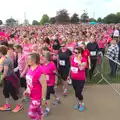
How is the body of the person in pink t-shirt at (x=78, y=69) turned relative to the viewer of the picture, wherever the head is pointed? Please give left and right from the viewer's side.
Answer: facing the viewer and to the left of the viewer

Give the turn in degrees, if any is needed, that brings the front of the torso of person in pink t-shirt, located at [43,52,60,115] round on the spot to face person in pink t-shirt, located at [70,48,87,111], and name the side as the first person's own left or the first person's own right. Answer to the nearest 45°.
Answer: approximately 135° to the first person's own left

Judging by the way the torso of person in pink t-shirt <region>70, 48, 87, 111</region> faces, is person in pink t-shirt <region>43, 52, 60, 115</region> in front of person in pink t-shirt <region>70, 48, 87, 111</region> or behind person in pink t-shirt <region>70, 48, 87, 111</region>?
in front

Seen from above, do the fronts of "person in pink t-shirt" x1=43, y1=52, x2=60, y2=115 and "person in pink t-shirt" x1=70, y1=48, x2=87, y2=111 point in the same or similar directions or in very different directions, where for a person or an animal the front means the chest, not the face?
same or similar directions

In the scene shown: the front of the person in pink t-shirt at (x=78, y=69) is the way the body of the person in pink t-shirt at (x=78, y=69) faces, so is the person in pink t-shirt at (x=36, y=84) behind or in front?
in front

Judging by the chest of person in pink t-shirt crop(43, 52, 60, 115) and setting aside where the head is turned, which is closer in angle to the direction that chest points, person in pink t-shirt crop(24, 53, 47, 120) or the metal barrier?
the person in pink t-shirt

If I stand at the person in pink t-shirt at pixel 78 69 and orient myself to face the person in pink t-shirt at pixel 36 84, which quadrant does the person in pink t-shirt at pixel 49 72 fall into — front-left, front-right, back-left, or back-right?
front-right

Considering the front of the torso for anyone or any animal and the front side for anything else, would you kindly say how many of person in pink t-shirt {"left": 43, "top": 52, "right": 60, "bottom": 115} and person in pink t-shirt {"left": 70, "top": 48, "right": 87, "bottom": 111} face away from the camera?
0
